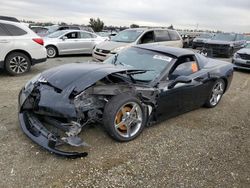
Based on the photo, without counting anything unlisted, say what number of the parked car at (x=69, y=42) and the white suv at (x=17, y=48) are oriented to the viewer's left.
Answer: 2

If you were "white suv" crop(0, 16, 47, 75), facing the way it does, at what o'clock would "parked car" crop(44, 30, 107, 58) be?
The parked car is roughly at 4 o'clock from the white suv.

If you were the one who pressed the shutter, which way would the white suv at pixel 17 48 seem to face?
facing to the left of the viewer

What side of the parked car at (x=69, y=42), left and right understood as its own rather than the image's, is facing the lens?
left

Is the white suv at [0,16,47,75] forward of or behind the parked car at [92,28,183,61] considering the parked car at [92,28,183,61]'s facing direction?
forward

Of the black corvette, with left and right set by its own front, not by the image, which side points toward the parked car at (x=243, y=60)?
back

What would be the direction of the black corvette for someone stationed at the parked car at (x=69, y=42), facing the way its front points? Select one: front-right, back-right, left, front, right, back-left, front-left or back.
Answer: left

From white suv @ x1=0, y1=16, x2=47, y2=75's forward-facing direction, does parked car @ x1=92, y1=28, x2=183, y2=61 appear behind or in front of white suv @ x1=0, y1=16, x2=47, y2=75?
behind

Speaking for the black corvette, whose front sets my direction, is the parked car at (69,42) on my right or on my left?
on my right

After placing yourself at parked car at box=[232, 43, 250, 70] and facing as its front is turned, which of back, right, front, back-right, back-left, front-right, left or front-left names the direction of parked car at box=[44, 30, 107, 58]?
front-right

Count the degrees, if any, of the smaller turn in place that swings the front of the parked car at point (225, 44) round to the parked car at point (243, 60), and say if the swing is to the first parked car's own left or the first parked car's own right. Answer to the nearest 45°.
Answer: approximately 45° to the first parked car's own left

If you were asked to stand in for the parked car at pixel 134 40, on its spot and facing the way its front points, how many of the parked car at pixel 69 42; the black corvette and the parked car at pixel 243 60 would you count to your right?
1
